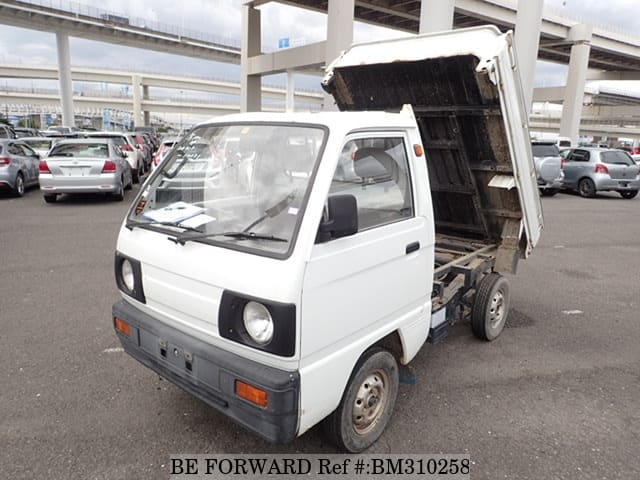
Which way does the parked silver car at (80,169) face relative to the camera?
away from the camera

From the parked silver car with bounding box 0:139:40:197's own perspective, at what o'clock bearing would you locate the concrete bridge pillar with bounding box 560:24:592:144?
The concrete bridge pillar is roughly at 1 o'clock from the parked silver car.

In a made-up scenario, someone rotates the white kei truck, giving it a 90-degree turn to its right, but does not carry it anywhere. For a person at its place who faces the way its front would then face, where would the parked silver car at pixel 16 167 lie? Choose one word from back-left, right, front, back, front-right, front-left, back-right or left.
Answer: front

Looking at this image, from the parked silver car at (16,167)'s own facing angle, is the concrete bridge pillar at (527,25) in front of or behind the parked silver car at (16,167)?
in front

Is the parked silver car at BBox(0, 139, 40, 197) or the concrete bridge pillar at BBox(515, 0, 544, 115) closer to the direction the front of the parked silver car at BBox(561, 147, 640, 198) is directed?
the concrete bridge pillar

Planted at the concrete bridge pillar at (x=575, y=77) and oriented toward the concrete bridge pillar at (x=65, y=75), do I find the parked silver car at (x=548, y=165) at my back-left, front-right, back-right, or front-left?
front-left

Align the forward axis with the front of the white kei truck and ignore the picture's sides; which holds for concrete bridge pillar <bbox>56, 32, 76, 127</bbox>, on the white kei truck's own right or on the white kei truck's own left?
on the white kei truck's own right

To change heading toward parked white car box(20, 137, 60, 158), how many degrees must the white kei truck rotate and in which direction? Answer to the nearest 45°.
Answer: approximately 90° to its right

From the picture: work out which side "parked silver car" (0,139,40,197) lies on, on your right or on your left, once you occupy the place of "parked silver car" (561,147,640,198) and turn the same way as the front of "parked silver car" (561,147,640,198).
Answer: on your left

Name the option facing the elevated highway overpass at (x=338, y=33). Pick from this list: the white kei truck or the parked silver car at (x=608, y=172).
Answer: the parked silver car

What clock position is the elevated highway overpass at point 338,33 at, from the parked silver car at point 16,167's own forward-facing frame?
The elevated highway overpass is roughly at 12 o'clock from the parked silver car.

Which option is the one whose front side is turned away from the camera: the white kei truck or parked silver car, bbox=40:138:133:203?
the parked silver car

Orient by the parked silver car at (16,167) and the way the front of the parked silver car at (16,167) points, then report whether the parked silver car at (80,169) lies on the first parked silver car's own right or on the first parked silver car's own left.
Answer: on the first parked silver car's own right

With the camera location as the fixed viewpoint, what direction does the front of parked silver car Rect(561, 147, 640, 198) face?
facing away from the viewer and to the left of the viewer

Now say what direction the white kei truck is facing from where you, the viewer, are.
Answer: facing the viewer and to the left of the viewer

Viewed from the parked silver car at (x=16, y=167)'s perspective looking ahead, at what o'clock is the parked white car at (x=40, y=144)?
the parked white car at (x=40, y=144) is roughly at 11 o'clock from the parked silver car at (x=16, y=167).

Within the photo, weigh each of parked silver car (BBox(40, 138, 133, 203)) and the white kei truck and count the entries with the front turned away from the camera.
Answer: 1

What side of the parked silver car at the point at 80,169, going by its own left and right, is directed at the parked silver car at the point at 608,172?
right
